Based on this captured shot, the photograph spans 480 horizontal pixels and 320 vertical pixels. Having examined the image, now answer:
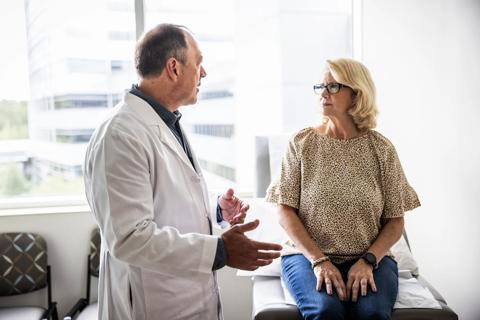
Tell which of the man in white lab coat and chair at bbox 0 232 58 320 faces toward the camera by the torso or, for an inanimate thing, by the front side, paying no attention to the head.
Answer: the chair

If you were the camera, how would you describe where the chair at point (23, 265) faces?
facing the viewer

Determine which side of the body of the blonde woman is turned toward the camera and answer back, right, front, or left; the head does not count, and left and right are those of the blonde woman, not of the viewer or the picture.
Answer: front

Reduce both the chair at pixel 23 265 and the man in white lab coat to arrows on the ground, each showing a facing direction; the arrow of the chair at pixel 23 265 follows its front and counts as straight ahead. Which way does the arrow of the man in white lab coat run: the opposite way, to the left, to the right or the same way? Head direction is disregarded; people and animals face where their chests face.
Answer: to the left

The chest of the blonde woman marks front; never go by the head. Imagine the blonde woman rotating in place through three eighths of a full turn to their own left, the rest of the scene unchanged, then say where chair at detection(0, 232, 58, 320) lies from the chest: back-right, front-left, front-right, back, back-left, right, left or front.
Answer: back-left

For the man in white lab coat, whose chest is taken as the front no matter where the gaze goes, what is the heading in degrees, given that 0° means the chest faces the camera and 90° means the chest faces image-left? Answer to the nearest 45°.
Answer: approximately 270°

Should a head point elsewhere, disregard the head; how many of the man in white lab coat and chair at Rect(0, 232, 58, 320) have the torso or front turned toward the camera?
1

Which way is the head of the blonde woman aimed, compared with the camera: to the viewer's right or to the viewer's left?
to the viewer's left

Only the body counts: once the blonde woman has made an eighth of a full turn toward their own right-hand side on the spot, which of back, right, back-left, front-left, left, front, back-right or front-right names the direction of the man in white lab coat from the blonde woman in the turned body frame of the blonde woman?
front
